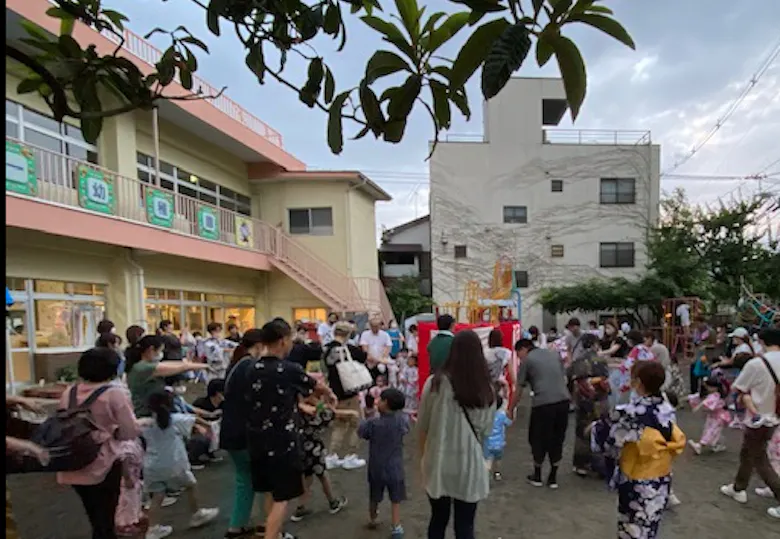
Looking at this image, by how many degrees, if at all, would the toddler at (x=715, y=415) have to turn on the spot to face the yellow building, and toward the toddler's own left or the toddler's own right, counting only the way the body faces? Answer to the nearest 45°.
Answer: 0° — they already face it

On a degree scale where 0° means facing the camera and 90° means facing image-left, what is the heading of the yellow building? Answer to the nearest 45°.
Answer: approximately 315°

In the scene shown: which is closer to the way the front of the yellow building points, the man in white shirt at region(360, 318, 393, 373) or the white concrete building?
the man in white shirt

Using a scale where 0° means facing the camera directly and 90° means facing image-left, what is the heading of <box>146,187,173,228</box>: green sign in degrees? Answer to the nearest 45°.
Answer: approximately 315°

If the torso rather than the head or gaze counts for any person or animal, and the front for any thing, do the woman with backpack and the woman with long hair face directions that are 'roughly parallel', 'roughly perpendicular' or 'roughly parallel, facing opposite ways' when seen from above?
roughly parallel

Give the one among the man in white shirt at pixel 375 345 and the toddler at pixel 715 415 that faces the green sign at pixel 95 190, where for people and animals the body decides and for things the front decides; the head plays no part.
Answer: the toddler

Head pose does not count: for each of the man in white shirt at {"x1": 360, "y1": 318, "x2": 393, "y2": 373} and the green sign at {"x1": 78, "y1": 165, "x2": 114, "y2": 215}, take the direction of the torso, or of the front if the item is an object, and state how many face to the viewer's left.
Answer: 0

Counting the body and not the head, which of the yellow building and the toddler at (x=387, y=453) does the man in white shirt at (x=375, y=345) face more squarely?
the toddler

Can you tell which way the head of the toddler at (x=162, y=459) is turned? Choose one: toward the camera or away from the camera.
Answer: away from the camera

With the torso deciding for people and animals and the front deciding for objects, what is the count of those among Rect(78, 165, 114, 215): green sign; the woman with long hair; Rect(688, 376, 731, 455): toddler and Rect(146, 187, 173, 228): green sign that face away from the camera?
1

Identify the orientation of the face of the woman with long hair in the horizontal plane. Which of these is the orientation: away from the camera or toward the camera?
away from the camera

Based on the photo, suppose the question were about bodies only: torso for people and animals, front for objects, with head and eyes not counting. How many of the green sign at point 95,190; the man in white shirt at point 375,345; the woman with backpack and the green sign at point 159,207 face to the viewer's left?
0

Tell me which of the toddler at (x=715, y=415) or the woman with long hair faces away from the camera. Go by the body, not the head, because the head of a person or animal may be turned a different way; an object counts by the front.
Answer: the woman with long hair

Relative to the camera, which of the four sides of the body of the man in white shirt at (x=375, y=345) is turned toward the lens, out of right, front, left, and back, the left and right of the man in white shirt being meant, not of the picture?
front

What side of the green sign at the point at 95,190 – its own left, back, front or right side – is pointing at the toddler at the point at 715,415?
front
